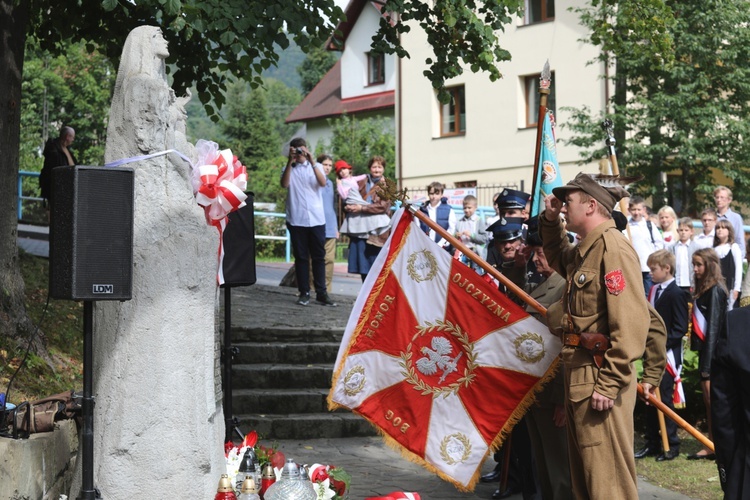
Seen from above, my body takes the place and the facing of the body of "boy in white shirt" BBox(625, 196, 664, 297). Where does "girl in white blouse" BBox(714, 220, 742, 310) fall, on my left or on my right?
on my left

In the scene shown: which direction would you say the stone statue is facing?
to the viewer's right

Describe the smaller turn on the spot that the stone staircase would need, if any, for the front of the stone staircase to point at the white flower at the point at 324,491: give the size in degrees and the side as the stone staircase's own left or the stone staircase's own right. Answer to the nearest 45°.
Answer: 0° — it already faces it

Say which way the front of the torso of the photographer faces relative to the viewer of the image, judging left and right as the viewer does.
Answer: facing the viewer

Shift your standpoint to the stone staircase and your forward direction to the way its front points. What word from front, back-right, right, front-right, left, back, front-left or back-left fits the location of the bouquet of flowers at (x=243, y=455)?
front

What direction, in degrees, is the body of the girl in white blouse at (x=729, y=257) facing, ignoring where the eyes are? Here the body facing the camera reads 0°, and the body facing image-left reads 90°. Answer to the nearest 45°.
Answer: approximately 45°

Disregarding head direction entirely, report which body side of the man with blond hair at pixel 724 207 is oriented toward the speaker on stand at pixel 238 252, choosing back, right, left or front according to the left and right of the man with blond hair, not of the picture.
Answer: front

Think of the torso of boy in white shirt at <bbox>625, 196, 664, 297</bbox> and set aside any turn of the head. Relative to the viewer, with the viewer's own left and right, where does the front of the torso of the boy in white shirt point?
facing the viewer and to the left of the viewer

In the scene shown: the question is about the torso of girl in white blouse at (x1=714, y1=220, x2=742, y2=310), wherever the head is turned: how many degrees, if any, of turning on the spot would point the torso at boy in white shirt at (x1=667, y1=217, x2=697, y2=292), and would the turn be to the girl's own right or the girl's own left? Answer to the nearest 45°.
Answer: approximately 90° to the girl's own right
